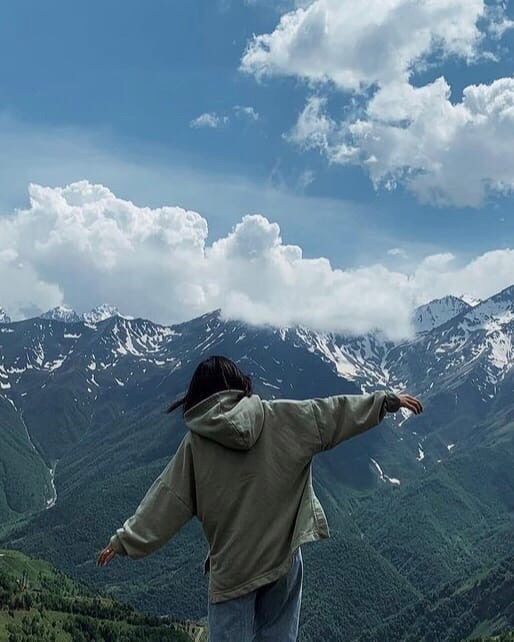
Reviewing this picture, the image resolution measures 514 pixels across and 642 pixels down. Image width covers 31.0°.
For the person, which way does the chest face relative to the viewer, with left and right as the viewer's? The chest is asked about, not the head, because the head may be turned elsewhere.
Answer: facing away from the viewer

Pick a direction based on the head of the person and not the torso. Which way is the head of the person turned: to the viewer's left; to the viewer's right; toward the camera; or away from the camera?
away from the camera
